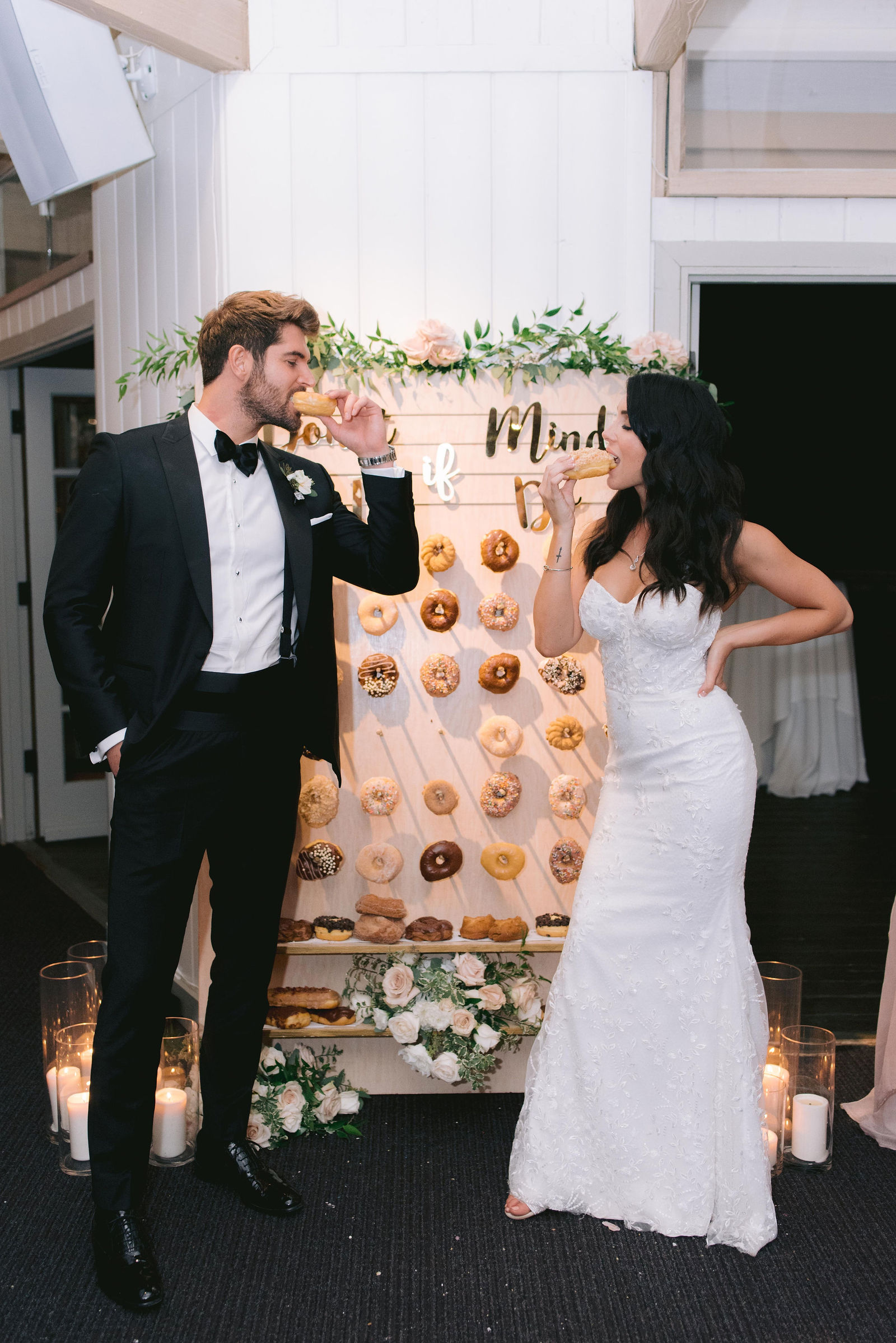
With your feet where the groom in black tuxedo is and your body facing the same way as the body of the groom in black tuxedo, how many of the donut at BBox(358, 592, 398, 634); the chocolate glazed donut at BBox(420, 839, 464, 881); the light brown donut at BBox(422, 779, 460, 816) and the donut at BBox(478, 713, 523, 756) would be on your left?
4

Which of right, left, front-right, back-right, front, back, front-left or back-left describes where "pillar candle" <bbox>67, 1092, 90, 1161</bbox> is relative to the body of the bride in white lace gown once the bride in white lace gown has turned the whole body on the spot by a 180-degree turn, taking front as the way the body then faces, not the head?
back-left

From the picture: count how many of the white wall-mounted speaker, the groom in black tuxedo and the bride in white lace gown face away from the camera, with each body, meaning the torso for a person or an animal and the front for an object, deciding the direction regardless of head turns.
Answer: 0

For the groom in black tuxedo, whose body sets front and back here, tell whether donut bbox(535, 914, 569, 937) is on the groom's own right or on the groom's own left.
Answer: on the groom's own left

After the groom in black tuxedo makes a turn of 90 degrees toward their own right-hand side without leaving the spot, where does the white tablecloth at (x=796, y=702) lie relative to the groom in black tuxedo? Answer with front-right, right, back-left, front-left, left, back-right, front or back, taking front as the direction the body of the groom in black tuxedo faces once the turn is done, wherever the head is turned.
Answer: back

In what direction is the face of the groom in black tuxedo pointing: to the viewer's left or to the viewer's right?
to the viewer's right

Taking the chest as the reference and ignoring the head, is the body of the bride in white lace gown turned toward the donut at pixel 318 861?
no

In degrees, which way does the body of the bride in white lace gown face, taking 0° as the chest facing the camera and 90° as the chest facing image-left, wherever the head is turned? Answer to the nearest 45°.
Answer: approximately 45°

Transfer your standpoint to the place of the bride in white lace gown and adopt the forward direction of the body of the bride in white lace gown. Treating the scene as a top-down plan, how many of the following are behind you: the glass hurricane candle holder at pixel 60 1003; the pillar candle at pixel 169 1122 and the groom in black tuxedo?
0

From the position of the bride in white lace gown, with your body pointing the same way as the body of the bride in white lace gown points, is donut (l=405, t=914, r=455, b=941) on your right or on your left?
on your right

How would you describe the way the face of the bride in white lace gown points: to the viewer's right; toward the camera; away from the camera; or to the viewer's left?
to the viewer's left
